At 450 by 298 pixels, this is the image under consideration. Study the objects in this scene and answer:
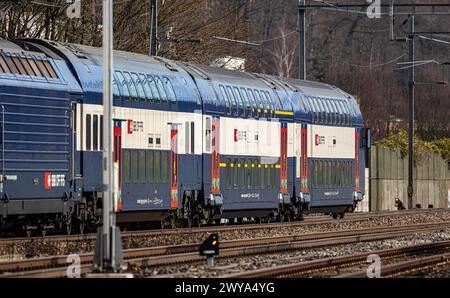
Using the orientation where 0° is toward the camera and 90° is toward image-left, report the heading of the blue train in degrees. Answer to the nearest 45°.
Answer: approximately 45°

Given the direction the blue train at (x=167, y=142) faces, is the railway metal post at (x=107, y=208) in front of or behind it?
in front
